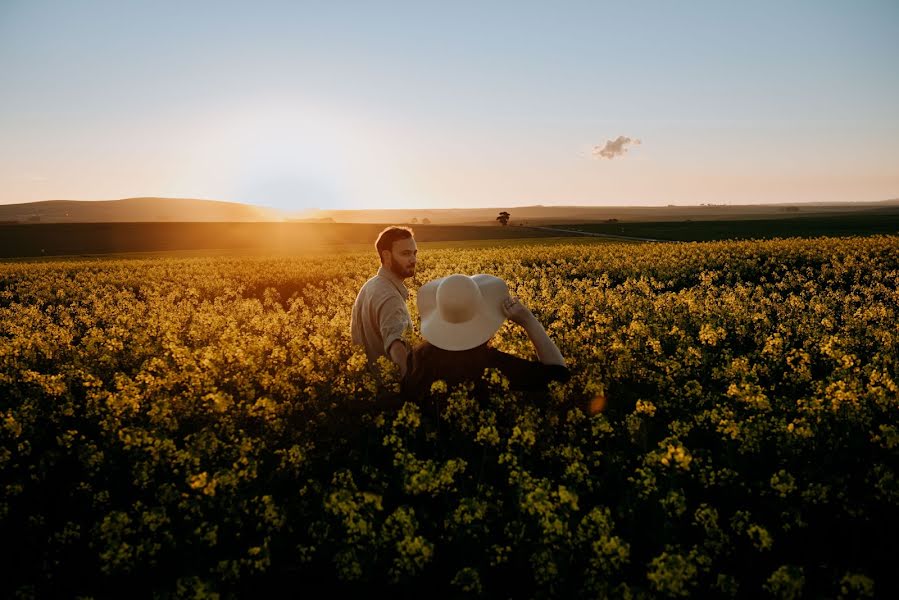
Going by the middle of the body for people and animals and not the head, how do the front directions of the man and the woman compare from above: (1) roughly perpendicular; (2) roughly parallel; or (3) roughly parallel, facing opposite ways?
roughly perpendicular

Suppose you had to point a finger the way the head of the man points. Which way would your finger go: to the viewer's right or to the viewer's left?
to the viewer's right

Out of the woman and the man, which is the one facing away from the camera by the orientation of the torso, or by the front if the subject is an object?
the woman

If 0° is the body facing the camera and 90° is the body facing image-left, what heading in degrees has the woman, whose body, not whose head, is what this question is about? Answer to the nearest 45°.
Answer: approximately 180°

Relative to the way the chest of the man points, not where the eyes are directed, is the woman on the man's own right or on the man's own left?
on the man's own right

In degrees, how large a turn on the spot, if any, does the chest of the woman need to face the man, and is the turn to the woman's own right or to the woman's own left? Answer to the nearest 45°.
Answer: approximately 45° to the woman's own left

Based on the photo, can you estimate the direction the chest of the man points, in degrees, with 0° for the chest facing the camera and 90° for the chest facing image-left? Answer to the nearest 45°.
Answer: approximately 270°
